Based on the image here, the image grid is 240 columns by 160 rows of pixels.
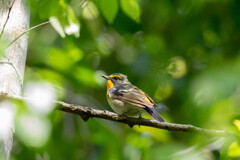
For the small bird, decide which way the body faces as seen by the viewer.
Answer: to the viewer's left
